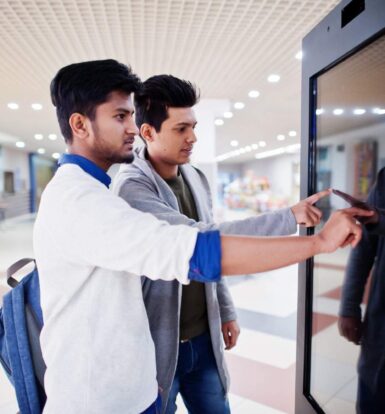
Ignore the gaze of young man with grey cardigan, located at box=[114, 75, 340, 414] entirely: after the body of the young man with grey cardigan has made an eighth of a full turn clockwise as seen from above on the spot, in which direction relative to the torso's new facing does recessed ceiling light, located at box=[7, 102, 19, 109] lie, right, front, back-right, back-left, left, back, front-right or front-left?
back-right

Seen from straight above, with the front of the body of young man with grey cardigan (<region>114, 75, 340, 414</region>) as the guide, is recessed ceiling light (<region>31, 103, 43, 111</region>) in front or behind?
behind

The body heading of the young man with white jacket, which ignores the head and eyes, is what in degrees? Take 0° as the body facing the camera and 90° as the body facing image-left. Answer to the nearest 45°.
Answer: approximately 270°

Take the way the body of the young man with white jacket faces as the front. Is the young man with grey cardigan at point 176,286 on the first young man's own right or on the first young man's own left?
on the first young man's own left

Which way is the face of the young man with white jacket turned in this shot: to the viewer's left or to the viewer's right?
to the viewer's right

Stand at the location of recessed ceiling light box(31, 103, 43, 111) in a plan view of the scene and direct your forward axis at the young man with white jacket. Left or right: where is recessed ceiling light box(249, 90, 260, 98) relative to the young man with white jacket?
left
